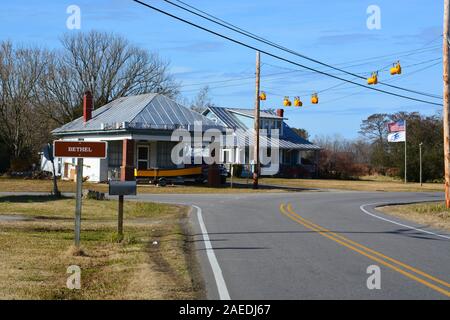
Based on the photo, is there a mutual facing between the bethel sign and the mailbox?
no

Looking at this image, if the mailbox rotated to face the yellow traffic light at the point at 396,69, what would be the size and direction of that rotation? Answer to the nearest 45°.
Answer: approximately 45° to its left

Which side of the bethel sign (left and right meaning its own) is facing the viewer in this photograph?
front

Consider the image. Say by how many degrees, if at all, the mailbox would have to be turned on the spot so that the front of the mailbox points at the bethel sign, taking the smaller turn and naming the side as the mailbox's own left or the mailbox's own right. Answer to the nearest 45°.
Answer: approximately 135° to the mailbox's own right

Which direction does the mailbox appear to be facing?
to the viewer's right

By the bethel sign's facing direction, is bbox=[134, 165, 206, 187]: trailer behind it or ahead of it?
behind

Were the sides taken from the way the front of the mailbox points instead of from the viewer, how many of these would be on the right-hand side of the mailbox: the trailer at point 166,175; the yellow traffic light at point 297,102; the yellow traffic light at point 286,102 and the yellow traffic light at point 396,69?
0

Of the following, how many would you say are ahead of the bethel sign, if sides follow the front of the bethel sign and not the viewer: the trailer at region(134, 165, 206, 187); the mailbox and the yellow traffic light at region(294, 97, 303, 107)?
0

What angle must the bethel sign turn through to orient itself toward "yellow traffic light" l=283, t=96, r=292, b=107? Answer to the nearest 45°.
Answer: approximately 135° to its left

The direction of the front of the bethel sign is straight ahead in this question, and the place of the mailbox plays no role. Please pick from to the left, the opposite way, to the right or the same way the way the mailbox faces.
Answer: to the left

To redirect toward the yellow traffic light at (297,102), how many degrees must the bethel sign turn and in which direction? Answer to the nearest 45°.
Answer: approximately 135° to its left

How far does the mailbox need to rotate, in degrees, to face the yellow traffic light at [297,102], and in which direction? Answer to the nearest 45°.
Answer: approximately 45° to its left

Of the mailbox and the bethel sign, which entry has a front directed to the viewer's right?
the mailbox

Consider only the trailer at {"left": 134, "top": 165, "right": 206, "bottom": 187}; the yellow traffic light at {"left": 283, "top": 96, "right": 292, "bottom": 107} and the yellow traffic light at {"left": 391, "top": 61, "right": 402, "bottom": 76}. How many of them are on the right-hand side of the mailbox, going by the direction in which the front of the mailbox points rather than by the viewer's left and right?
0

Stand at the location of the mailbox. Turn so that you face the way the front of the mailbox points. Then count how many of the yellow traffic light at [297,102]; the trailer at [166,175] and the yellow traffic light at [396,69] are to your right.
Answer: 0

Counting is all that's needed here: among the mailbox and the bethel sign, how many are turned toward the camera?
1

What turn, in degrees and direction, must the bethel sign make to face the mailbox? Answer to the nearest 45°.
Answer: approximately 135° to its left

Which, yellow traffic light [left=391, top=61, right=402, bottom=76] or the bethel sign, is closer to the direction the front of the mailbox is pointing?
the yellow traffic light
